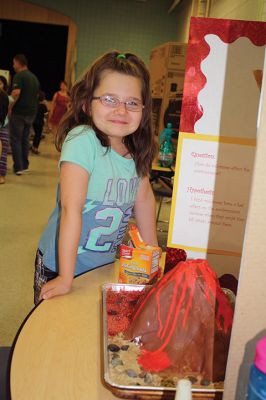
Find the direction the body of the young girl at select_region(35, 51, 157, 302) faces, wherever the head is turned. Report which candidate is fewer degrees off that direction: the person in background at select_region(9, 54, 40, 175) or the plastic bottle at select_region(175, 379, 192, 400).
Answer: the plastic bottle

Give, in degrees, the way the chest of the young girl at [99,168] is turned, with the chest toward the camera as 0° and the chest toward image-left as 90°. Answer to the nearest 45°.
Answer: approximately 315°

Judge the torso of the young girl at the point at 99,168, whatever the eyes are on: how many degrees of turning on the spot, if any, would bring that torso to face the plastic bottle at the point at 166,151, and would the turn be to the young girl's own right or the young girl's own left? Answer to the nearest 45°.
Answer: approximately 135° to the young girl's own left
